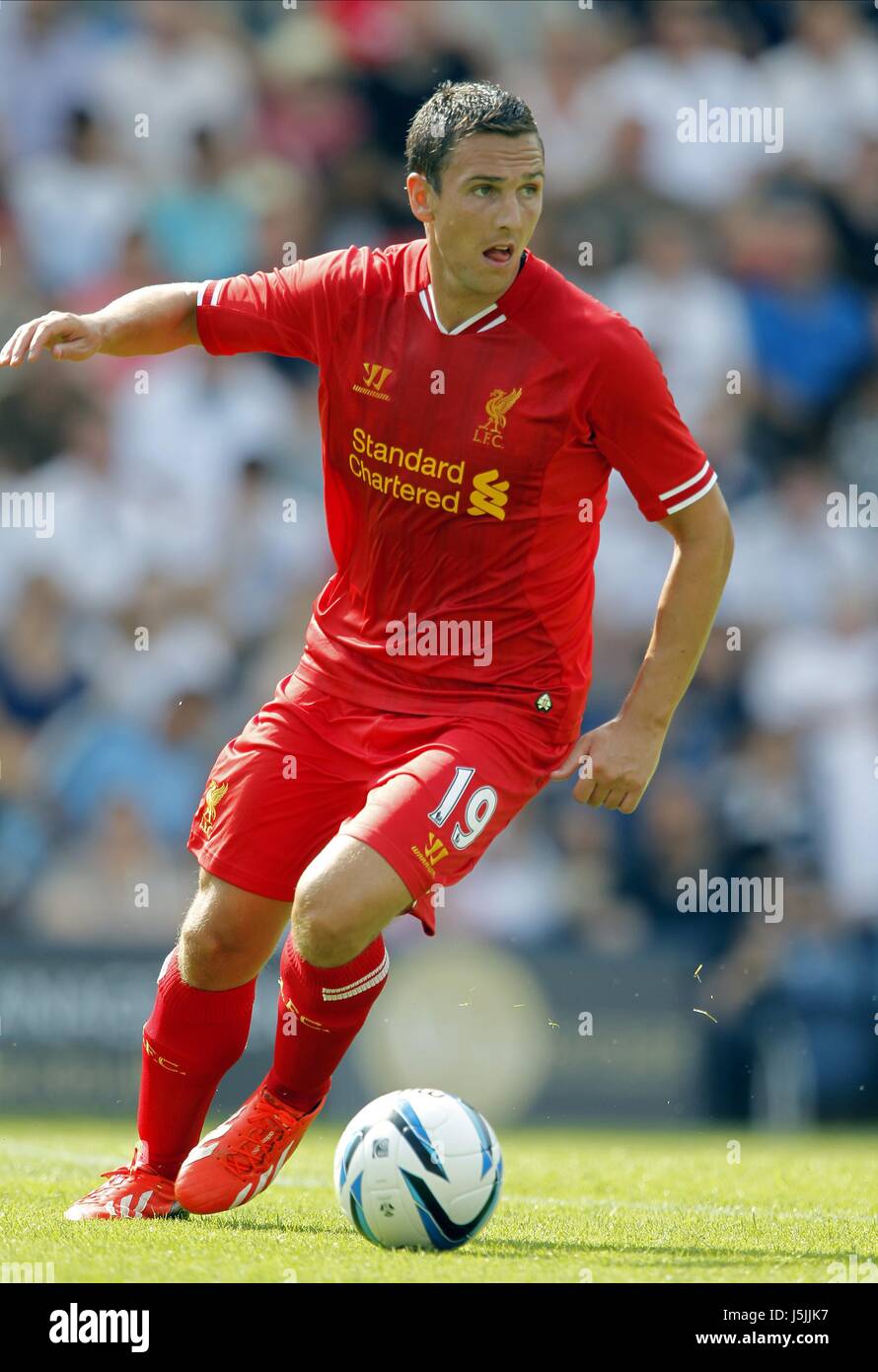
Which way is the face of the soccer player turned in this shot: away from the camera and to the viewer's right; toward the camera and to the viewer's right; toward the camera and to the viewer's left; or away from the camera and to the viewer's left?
toward the camera and to the viewer's right

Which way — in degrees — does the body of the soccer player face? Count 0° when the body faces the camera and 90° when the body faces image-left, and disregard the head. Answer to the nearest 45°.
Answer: approximately 0°
